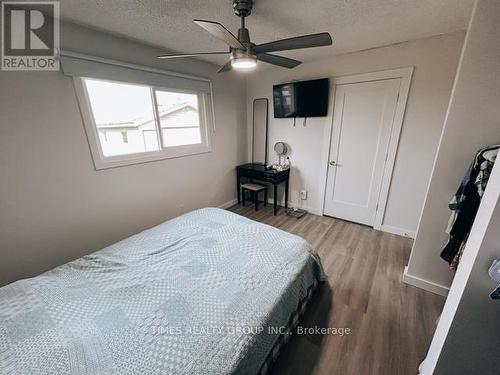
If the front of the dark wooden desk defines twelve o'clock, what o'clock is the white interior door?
The white interior door is roughly at 8 o'clock from the dark wooden desk.

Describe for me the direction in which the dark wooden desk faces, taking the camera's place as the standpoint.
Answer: facing the viewer and to the left of the viewer

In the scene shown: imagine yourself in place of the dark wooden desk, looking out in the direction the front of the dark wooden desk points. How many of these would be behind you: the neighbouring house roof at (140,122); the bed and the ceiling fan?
0

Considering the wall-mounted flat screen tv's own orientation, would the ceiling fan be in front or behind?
in front

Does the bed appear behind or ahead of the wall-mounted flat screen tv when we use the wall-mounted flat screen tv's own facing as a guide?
ahead

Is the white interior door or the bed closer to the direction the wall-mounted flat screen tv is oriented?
the bed

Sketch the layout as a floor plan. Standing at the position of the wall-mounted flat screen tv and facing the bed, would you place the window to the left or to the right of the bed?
right

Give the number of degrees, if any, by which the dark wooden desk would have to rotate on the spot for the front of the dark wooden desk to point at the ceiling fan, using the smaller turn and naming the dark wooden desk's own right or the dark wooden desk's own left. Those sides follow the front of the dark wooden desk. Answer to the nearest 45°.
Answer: approximately 45° to the dark wooden desk's own left

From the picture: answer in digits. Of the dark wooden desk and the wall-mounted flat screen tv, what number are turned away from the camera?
0

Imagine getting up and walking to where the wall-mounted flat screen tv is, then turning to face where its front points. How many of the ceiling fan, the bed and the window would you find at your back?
0

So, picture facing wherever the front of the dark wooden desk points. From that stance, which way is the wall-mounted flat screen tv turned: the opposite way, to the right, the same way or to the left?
the same way

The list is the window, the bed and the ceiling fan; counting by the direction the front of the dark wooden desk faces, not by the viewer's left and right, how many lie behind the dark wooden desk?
0

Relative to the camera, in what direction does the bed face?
facing away from the viewer and to the right of the viewer
